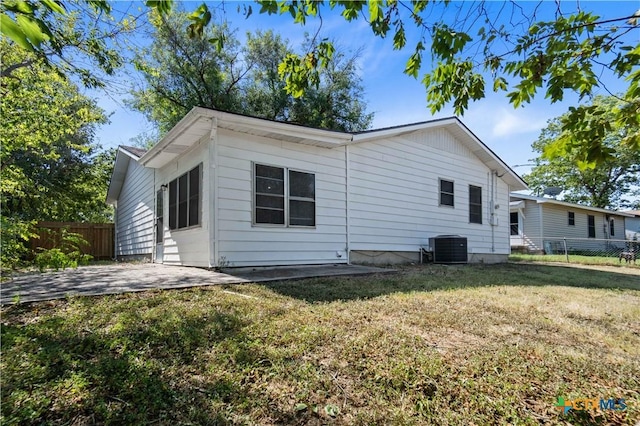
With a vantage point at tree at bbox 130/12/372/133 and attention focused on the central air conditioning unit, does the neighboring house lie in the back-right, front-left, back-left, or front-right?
front-left

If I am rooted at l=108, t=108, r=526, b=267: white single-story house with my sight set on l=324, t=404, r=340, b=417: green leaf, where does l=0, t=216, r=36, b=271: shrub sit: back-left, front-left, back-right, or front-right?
front-right

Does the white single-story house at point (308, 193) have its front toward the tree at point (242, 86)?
no
